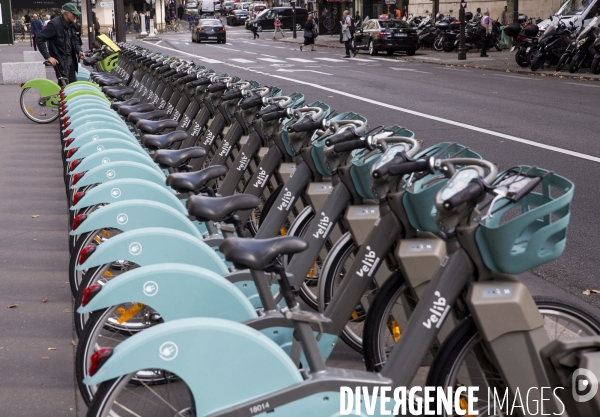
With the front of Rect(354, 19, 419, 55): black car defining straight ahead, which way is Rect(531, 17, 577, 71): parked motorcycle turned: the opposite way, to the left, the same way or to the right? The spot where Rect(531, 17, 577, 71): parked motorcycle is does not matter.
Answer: to the left

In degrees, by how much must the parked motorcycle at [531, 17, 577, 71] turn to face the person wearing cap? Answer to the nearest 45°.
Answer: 0° — it already faces them

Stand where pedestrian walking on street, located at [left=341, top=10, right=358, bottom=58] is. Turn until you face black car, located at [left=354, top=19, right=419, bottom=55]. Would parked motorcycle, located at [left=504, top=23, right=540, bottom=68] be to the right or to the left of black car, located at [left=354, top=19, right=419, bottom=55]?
right

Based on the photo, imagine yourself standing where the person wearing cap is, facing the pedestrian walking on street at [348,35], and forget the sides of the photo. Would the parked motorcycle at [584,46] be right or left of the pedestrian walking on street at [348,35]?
right

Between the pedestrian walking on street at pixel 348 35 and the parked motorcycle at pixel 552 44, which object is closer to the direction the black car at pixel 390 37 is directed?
the pedestrian walking on street
